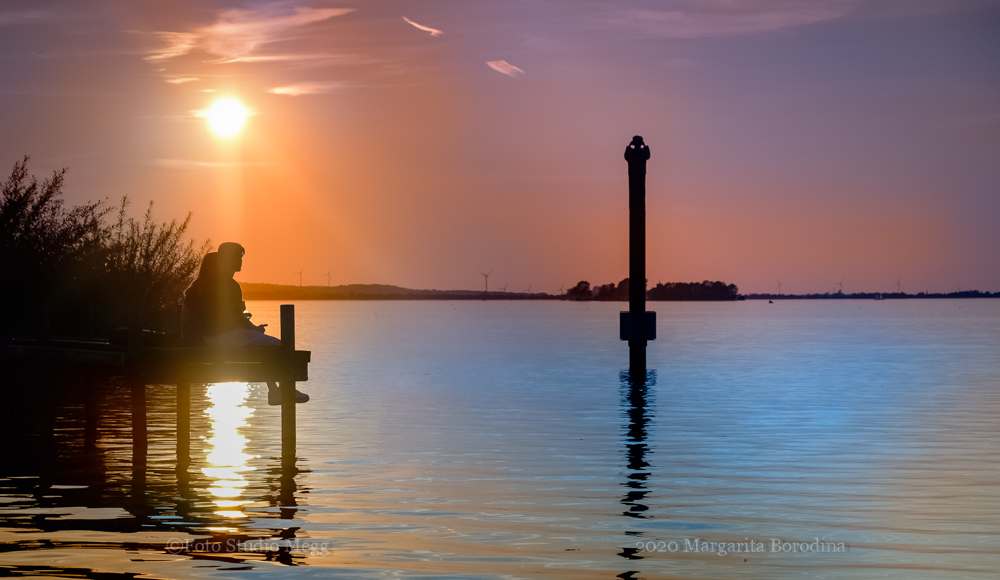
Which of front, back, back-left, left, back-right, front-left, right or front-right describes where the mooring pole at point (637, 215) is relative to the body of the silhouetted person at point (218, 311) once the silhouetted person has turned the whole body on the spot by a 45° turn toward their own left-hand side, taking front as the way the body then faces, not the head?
front

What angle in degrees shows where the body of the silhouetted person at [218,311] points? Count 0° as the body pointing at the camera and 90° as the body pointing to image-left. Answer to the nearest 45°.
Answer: approximately 270°

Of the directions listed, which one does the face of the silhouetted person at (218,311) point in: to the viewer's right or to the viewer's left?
to the viewer's right
